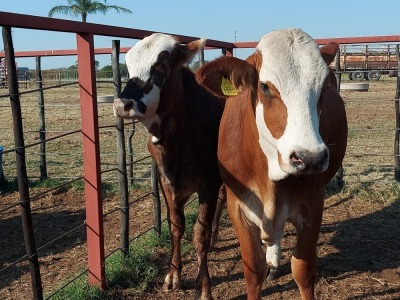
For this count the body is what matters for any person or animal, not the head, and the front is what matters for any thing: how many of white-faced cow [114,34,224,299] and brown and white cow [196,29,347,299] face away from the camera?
0

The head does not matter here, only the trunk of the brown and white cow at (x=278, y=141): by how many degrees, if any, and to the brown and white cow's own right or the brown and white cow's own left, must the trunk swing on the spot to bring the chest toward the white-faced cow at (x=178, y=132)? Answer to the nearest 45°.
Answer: approximately 135° to the brown and white cow's own right

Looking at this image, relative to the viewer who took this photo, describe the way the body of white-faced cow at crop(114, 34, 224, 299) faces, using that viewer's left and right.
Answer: facing the viewer and to the left of the viewer

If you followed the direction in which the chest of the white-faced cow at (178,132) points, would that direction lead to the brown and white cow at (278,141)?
no

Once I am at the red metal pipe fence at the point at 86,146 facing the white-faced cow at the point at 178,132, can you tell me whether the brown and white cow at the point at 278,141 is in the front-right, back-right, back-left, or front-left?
front-right

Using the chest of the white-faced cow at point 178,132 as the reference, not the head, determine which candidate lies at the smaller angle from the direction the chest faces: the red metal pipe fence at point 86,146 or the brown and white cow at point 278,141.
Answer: the red metal pipe fence

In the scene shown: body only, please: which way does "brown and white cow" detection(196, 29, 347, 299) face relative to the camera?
toward the camera
